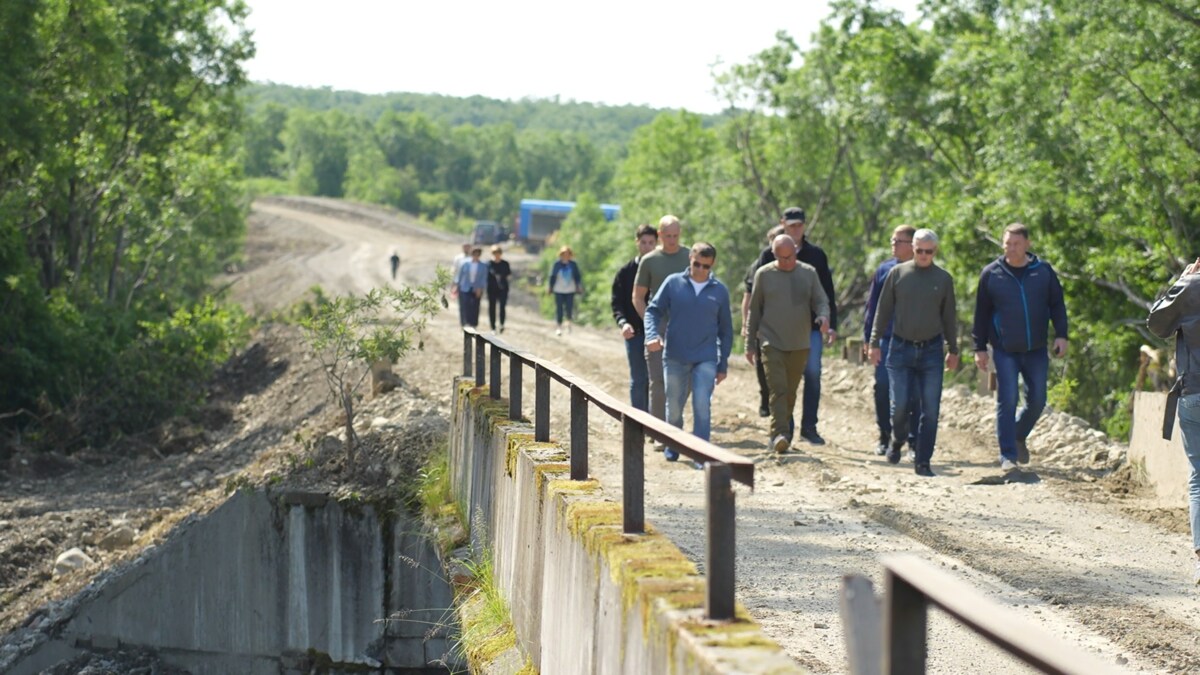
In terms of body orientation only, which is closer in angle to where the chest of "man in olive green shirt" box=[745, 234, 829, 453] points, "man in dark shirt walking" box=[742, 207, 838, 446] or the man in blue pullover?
the man in blue pullover

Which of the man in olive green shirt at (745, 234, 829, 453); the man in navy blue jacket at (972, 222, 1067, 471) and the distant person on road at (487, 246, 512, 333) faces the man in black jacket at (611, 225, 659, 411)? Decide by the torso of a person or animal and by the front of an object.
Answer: the distant person on road

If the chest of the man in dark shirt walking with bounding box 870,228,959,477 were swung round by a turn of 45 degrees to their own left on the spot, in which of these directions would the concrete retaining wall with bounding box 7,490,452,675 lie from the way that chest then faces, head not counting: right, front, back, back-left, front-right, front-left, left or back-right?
back-right

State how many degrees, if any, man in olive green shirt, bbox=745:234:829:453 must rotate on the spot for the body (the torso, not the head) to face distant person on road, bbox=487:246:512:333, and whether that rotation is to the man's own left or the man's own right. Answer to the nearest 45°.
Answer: approximately 180°

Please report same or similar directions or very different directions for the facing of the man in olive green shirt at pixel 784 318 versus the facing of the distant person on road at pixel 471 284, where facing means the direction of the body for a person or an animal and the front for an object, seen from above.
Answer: same or similar directions

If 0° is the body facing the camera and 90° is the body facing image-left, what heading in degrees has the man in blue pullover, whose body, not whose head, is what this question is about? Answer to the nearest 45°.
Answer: approximately 0°

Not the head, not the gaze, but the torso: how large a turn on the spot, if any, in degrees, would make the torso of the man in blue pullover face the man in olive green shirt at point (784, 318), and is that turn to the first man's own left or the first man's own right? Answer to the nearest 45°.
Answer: approximately 135° to the first man's own left

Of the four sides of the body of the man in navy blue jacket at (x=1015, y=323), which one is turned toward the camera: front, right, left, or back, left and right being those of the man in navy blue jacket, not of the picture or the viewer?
front

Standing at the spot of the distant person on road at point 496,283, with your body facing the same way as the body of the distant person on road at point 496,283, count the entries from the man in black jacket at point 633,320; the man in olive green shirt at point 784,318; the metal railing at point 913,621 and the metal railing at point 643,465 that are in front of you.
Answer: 4

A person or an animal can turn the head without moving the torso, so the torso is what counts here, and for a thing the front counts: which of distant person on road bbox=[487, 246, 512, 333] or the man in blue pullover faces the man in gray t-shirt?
the distant person on road

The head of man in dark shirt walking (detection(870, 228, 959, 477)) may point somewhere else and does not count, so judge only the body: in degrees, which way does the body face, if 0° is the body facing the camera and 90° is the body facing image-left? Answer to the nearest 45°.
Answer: approximately 0°

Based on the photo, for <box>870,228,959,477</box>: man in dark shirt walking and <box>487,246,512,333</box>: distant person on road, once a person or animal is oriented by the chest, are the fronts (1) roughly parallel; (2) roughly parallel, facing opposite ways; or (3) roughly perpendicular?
roughly parallel

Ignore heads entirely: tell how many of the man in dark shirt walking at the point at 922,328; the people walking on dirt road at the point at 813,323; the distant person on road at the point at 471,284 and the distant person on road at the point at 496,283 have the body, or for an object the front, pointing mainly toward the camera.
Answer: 4

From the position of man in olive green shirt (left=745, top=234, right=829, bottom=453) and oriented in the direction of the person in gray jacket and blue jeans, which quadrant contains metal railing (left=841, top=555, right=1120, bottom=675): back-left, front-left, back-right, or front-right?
front-right

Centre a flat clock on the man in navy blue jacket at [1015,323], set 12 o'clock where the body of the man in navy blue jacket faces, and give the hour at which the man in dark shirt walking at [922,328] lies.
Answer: The man in dark shirt walking is roughly at 3 o'clock from the man in navy blue jacket.

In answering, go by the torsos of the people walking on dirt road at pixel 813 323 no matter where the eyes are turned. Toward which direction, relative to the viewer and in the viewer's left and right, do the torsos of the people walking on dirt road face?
facing the viewer
